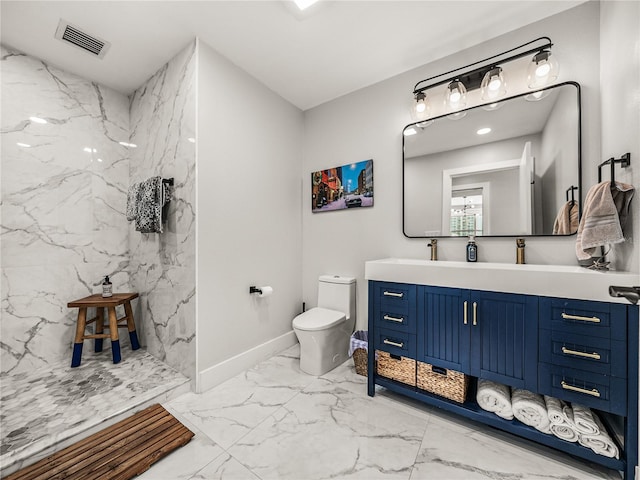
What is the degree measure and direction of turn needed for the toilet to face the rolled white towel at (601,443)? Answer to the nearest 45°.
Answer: approximately 90° to its left

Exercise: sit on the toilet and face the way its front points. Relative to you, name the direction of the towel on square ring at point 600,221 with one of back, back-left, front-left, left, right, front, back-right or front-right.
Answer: left

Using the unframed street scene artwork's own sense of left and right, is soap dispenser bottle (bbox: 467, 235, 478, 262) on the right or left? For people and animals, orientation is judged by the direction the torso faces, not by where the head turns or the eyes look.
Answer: on its left

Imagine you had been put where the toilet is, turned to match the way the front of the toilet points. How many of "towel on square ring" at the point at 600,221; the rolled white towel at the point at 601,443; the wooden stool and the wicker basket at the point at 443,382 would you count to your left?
3

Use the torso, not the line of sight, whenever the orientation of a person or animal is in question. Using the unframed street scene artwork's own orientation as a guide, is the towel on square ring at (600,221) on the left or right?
on its left

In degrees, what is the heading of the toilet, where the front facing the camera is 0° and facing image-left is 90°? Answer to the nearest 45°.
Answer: approximately 45°

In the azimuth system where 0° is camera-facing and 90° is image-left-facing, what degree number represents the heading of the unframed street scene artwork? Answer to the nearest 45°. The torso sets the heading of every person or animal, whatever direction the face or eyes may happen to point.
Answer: approximately 45°

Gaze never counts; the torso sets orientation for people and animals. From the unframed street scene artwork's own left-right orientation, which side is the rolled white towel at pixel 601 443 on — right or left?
on its left

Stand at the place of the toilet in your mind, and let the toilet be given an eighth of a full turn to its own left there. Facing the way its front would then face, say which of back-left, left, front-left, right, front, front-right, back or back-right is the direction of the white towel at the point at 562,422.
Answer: front-left

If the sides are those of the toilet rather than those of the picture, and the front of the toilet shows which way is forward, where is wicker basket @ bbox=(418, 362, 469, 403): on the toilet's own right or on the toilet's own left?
on the toilet's own left

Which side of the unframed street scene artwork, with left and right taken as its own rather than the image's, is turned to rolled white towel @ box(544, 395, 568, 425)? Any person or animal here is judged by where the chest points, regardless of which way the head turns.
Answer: left

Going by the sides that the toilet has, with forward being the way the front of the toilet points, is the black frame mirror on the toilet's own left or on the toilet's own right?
on the toilet's own left

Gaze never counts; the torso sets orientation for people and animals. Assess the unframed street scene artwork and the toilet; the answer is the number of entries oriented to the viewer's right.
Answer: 0

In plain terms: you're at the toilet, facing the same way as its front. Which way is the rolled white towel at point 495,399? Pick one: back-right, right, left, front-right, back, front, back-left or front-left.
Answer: left

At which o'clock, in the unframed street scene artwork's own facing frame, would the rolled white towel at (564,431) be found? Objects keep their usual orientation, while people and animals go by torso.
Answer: The rolled white towel is roughly at 9 o'clock from the unframed street scene artwork.
